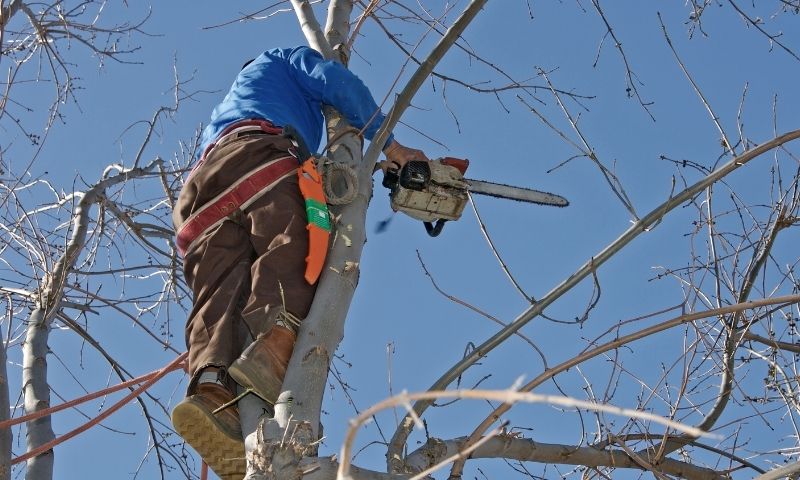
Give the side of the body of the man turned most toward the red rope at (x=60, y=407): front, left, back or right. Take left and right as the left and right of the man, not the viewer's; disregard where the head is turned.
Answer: left

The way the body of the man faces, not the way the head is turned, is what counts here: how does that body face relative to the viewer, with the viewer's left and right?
facing away from the viewer and to the right of the viewer
